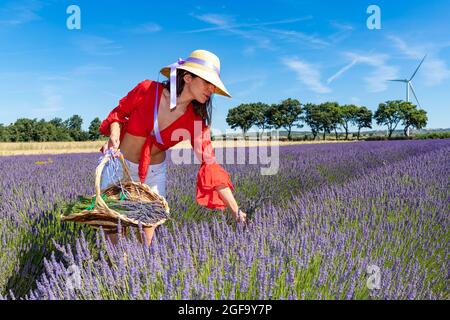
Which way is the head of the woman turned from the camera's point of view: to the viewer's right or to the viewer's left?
to the viewer's right

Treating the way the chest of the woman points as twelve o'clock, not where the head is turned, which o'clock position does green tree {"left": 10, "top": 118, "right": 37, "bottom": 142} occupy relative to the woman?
The green tree is roughly at 7 o'clock from the woman.

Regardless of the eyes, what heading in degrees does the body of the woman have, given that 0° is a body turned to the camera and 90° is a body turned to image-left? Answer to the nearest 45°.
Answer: approximately 315°
